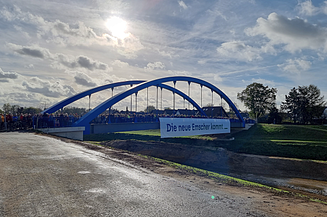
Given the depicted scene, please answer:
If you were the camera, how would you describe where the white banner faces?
facing the viewer and to the right of the viewer
